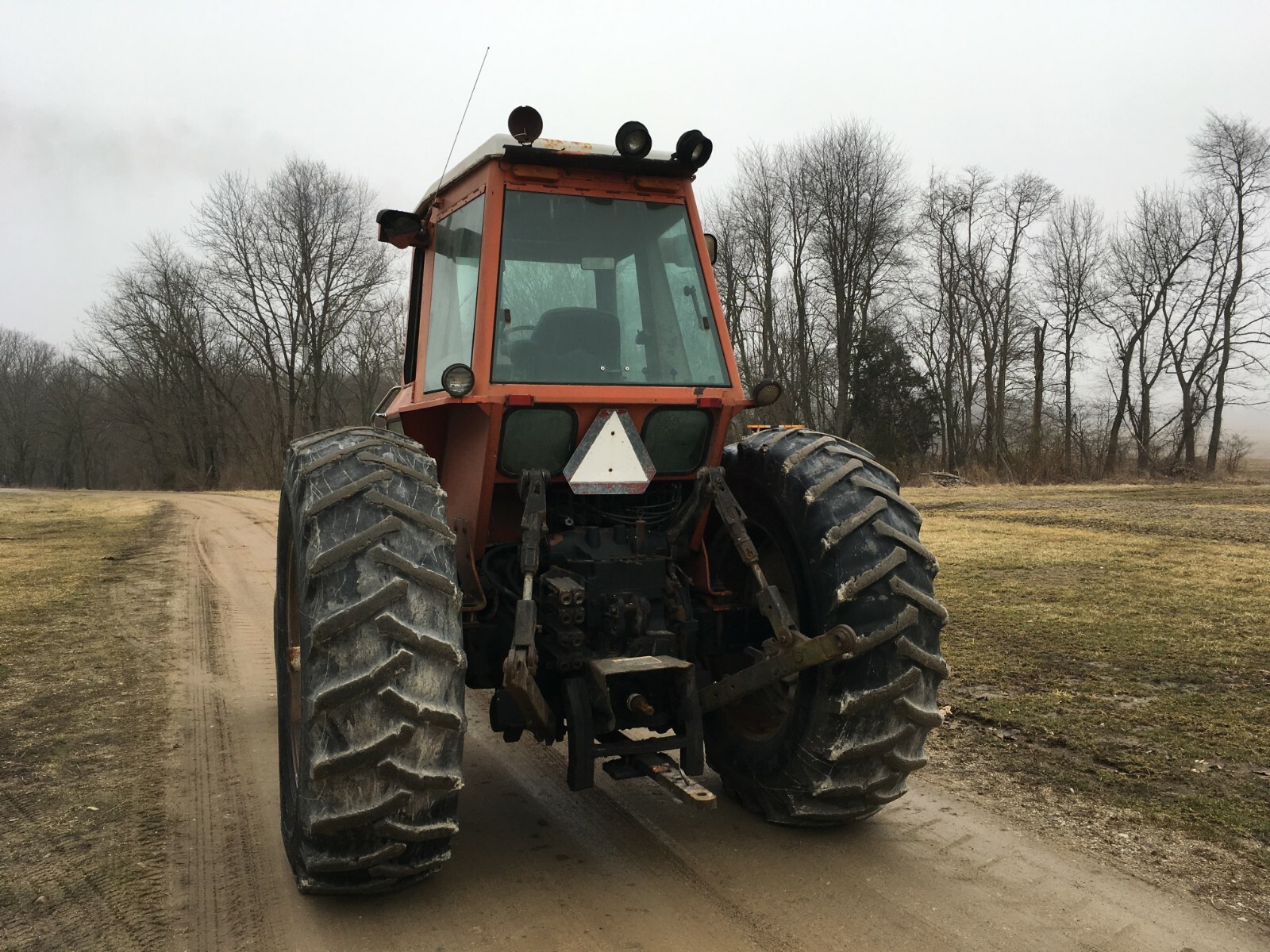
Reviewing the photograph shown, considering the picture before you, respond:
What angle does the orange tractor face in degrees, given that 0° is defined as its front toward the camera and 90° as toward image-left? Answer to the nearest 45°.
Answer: approximately 180°
